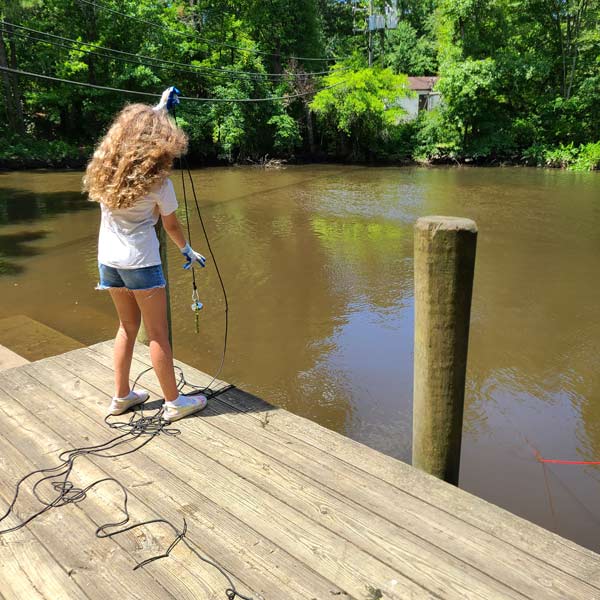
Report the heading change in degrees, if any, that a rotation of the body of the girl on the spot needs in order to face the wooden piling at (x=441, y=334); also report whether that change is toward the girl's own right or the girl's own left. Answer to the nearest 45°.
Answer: approximately 90° to the girl's own right

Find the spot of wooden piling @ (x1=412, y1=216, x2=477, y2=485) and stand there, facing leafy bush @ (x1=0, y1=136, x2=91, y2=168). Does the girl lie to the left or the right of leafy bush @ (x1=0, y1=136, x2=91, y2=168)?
left

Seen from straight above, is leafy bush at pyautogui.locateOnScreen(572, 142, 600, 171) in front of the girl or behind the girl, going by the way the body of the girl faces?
in front

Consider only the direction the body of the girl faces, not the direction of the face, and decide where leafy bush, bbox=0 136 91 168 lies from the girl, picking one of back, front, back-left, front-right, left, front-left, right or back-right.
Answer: front-left

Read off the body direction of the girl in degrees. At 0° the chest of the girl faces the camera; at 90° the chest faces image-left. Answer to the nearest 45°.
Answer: approximately 225°
